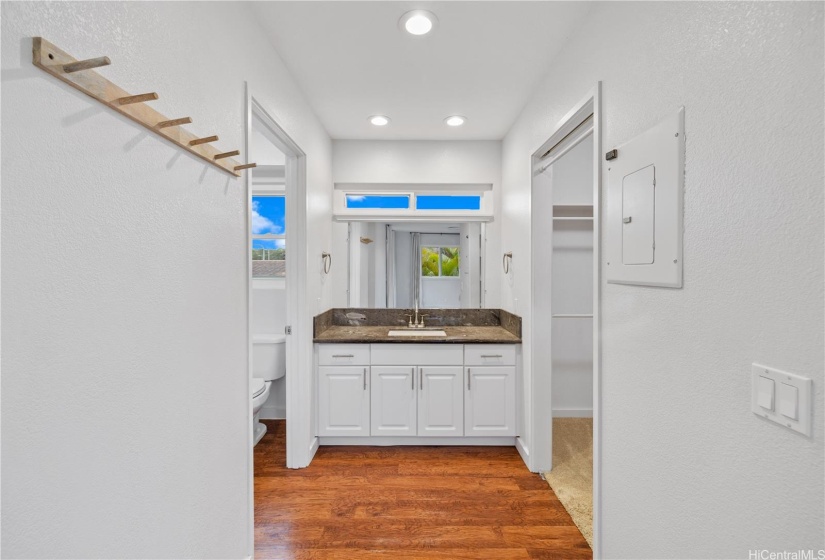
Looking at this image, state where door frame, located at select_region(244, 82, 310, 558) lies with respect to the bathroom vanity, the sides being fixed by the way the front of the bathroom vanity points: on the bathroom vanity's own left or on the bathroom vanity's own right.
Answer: on the bathroom vanity's own right

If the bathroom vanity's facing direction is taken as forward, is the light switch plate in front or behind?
in front

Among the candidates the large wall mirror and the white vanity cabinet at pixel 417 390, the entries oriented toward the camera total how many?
2

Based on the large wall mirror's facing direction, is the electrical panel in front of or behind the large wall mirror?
in front

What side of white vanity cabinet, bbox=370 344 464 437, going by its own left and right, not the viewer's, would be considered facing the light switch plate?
front

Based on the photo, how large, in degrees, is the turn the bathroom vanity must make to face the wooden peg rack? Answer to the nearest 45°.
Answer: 0° — it already faces it

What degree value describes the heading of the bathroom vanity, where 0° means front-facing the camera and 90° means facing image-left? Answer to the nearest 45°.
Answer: approximately 0°

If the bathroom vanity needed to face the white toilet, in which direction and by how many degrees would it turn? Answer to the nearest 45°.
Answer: approximately 90° to its right

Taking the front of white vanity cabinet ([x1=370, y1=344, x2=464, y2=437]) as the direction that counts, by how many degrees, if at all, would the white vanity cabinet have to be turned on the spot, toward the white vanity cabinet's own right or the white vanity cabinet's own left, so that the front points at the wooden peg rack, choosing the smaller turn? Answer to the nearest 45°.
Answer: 0° — it already faces it
